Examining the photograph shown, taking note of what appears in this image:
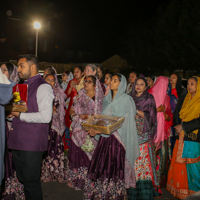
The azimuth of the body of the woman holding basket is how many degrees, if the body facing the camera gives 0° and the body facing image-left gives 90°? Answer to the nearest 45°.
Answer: approximately 45°

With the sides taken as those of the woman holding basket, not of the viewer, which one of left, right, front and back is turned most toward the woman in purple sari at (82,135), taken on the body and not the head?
right

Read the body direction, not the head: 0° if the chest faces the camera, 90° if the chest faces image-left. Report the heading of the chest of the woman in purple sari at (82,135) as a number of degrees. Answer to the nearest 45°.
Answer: approximately 45°

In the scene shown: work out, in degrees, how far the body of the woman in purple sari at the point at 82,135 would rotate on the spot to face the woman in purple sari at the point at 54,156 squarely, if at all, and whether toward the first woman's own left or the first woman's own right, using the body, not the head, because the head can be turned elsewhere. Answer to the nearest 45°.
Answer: approximately 90° to the first woman's own right

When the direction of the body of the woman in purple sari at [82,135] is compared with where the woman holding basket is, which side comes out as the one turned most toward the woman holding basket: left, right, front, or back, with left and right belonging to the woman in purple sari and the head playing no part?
left
